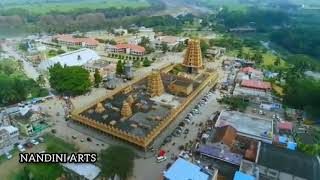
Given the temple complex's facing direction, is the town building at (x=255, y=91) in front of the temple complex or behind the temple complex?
in front

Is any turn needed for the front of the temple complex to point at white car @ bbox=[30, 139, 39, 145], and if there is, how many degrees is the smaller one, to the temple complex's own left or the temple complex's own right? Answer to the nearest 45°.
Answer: approximately 135° to the temple complex's own left

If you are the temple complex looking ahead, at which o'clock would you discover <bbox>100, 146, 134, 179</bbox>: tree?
The tree is roughly at 5 o'clock from the temple complex.

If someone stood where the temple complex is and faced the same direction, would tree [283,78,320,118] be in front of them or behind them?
in front

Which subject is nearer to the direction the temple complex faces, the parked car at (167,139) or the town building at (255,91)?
the town building

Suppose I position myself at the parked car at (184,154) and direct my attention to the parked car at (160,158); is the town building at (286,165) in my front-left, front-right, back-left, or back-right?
back-left

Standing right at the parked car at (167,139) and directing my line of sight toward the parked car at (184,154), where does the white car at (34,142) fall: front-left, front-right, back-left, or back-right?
back-right

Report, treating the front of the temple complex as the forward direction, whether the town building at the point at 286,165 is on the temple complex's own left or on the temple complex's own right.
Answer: on the temple complex's own right

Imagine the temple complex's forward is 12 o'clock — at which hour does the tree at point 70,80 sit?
The tree is roughly at 9 o'clock from the temple complex.

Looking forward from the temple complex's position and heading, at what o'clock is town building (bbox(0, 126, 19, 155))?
The town building is roughly at 7 o'clock from the temple complex.

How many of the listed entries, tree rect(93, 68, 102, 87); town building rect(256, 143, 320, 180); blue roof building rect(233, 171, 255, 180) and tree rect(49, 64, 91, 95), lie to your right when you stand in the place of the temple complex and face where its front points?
2

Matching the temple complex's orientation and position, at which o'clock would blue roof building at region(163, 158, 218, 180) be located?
The blue roof building is roughly at 4 o'clock from the temple complex.

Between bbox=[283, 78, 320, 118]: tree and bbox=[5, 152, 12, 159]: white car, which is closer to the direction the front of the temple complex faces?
the tree

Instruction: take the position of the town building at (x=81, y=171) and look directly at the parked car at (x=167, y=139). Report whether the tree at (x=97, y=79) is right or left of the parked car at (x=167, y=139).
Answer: left

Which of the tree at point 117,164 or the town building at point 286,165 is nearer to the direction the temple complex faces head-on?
the town building

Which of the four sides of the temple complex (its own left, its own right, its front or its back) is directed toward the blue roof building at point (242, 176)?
right

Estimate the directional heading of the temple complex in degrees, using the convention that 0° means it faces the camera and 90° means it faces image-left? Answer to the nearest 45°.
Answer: approximately 225°
